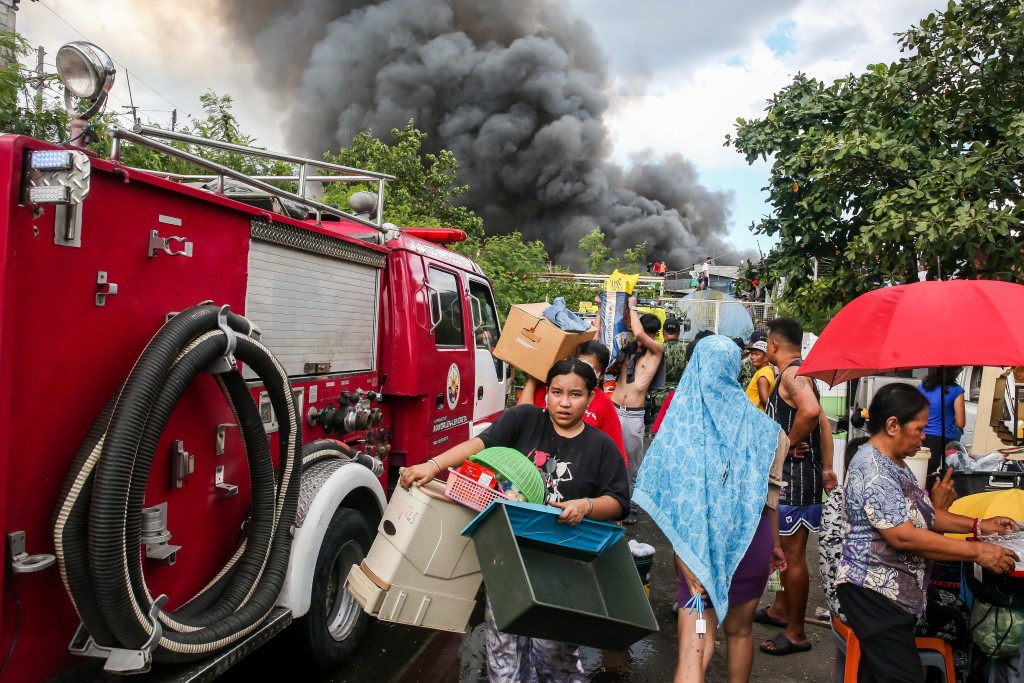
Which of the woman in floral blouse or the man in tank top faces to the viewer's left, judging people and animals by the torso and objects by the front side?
the man in tank top

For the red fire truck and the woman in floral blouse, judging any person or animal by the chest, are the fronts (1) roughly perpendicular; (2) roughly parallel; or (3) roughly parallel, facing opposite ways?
roughly perpendicular

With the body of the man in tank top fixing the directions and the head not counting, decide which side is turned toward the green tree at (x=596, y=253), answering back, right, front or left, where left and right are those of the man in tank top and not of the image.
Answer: right

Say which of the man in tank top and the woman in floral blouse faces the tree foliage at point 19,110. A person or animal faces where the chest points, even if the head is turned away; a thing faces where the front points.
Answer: the man in tank top

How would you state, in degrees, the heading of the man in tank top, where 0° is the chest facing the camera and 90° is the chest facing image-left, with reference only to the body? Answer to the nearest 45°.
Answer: approximately 90°

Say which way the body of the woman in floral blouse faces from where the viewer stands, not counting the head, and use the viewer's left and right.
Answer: facing to the right of the viewer

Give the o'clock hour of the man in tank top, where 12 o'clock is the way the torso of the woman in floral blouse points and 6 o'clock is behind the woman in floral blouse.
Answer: The man in tank top is roughly at 8 o'clock from the woman in floral blouse.

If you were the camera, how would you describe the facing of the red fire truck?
facing away from the viewer and to the right of the viewer
